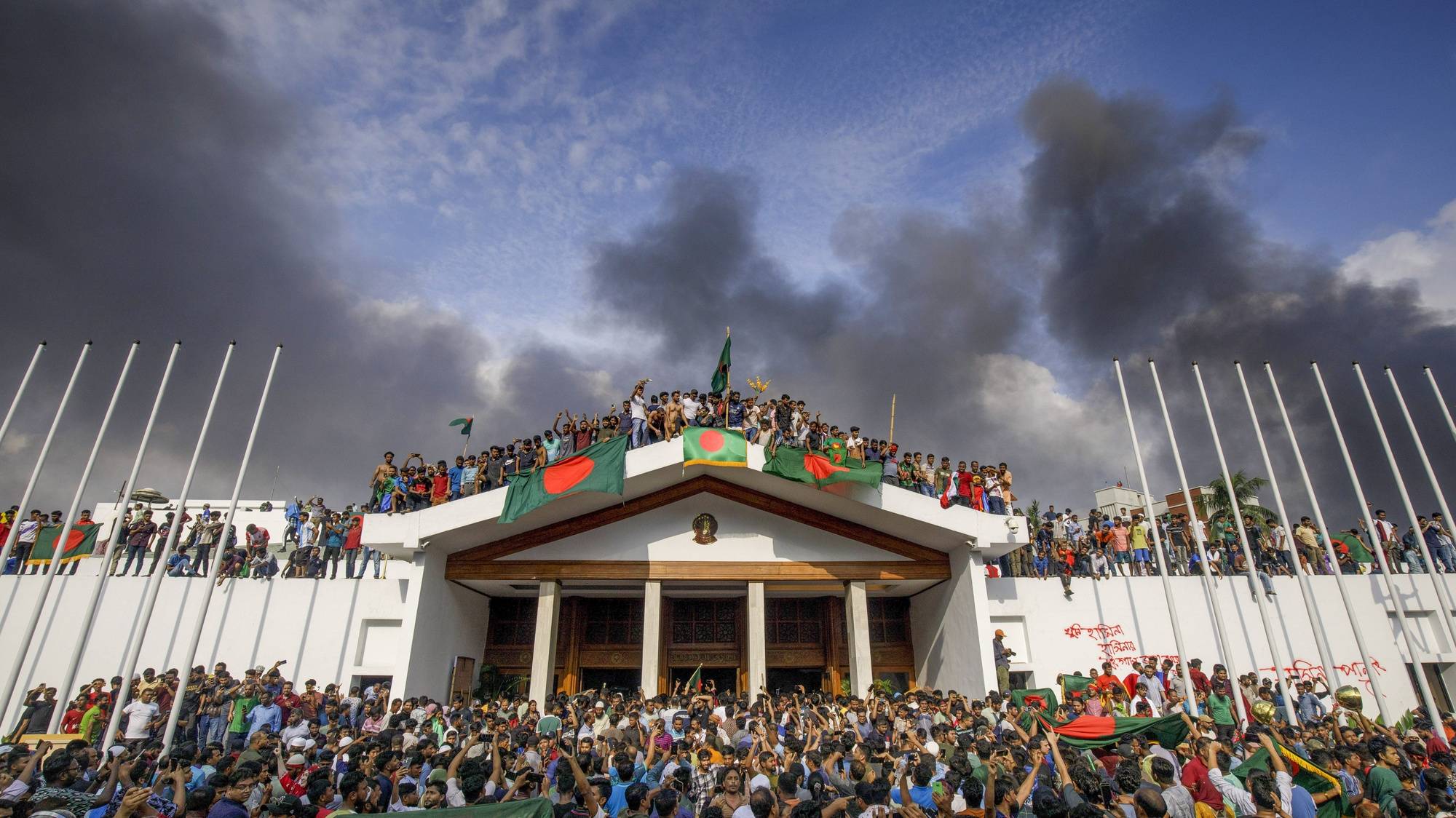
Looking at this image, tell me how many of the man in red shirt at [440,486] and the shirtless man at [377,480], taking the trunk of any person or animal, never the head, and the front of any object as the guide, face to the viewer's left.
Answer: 0

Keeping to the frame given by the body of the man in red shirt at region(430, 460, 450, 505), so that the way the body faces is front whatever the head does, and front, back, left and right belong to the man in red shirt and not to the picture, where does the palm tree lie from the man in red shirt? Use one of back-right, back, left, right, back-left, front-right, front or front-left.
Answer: left

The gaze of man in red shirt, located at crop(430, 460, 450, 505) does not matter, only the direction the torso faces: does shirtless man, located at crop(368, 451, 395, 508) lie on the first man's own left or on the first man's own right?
on the first man's own right

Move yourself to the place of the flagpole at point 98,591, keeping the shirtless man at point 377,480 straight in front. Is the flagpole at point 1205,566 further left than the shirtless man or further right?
right

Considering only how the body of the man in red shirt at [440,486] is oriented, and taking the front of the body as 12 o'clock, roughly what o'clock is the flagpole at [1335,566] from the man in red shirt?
The flagpole is roughly at 10 o'clock from the man in red shirt.

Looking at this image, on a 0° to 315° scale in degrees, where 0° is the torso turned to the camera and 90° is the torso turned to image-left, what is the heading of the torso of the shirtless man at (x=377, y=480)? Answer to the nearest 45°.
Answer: approximately 315°

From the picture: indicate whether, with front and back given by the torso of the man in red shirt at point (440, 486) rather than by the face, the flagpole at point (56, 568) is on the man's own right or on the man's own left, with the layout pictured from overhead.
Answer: on the man's own right

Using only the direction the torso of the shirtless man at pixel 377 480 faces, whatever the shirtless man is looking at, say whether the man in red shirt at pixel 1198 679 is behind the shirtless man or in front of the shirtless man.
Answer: in front

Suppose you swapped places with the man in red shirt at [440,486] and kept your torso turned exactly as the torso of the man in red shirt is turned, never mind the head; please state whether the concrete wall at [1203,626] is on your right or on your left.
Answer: on your left

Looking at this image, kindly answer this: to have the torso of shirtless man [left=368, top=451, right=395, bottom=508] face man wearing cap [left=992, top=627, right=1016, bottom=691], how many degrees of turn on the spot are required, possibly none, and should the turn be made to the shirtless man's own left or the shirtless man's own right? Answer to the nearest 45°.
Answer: approximately 45° to the shirtless man's own left

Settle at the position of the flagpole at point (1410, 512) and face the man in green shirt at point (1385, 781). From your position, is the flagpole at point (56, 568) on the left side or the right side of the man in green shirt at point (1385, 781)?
right

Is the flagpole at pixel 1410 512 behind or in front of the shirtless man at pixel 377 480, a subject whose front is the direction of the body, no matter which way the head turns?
in front

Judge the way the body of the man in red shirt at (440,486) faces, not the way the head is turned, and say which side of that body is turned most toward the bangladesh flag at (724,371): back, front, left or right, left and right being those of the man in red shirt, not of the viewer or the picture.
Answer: left

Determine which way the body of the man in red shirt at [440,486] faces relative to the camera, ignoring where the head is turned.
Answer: toward the camera

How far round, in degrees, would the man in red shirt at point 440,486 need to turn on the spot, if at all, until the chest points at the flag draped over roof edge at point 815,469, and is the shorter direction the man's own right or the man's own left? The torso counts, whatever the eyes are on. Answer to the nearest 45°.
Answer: approximately 45° to the man's own left

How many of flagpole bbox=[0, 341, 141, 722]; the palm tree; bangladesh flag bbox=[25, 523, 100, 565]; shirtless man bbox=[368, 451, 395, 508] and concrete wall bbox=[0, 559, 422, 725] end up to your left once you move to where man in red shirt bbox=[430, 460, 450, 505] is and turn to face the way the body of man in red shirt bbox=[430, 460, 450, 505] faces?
1
